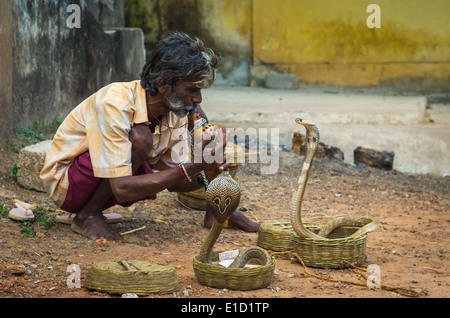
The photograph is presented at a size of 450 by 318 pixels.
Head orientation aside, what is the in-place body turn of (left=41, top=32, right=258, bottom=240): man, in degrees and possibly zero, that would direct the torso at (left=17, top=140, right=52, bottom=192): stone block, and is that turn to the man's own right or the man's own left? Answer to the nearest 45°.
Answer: approximately 135° to the man's own left

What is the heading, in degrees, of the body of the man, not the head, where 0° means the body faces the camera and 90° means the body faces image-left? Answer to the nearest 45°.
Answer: approximately 270°

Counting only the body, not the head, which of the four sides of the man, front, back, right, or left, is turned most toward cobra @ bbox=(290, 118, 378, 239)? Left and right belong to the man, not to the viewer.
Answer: front

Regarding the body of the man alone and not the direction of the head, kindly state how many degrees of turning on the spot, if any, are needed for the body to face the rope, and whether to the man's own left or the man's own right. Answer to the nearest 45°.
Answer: approximately 45° to the man's own right

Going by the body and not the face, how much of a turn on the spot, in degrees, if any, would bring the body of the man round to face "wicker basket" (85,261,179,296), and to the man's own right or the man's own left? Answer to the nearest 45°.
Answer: approximately 90° to the man's own right

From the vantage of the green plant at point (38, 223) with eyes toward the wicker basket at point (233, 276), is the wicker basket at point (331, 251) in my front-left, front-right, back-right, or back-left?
front-left

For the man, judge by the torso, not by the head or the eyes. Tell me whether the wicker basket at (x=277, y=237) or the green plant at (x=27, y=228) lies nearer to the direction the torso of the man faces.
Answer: the wicker basket

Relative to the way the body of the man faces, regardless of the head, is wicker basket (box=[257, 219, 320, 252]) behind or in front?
in front

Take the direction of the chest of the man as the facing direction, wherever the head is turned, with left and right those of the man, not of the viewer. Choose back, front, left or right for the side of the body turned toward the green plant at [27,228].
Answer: back

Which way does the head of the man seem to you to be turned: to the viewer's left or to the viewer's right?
to the viewer's right

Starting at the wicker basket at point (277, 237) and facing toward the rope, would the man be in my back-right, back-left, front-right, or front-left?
back-right

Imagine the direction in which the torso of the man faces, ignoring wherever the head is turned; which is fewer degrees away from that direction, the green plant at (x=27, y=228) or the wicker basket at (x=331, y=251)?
the wicker basket

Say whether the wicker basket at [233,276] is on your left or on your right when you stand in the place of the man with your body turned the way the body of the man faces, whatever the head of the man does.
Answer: on your right
